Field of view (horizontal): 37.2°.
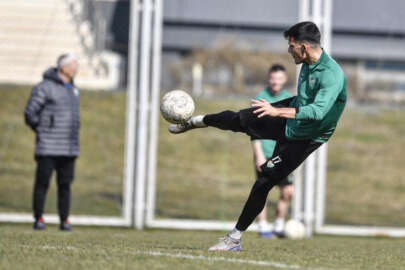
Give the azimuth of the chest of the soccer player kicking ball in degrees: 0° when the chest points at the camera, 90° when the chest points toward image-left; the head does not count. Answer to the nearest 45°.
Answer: approximately 90°

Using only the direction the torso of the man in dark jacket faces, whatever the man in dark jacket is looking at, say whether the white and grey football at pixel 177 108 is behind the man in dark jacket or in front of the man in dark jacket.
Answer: in front

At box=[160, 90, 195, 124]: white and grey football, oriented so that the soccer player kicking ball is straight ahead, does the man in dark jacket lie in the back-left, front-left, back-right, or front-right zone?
back-left

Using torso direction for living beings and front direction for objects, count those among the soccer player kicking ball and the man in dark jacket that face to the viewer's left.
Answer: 1

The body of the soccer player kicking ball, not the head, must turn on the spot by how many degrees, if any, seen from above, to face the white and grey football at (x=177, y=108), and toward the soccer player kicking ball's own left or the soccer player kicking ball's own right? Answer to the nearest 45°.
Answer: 0° — they already face it

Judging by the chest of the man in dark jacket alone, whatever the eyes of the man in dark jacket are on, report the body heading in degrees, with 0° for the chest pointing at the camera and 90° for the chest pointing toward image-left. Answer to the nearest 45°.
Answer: approximately 315°

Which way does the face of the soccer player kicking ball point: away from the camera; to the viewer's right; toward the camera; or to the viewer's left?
to the viewer's left

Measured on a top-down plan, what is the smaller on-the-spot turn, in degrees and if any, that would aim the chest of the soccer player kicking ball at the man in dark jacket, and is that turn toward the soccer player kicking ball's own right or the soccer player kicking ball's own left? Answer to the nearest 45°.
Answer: approximately 45° to the soccer player kicking ball's own right

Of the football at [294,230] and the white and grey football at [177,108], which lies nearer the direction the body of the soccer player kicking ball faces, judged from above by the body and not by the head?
the white and grey football

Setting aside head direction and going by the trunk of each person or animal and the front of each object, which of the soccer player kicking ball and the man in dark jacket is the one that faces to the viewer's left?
the soccer player kicking ball
